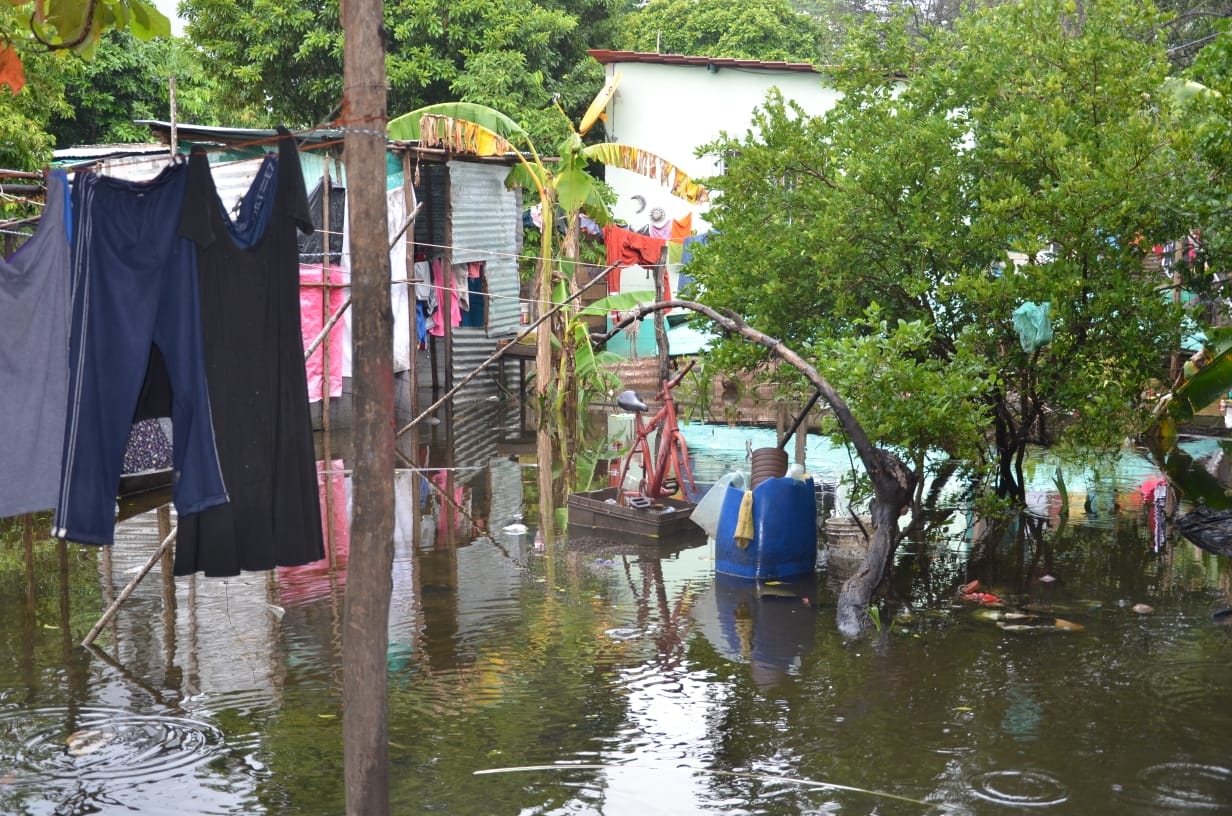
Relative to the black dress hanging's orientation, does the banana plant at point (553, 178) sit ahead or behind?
behind

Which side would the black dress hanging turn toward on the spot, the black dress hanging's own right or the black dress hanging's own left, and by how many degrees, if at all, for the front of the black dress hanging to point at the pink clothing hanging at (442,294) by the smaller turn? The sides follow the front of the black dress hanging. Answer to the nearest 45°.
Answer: approximately 180°

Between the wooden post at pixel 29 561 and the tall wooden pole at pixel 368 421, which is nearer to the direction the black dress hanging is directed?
the tall wooden pole

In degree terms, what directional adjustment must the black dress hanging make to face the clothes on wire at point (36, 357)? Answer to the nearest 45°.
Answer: approximately 135° to its right

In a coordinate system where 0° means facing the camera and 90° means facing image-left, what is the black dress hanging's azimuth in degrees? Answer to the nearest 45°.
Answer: approximately 0°

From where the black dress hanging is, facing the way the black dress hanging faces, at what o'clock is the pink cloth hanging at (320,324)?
The pink cloth hanging is roughly at 6 o'clock from the black dress hanging.

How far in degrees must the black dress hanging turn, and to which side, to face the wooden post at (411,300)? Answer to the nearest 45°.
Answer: approximately 180°

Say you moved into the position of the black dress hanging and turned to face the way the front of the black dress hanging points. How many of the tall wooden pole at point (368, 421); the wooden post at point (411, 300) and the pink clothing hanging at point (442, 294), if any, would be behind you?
2

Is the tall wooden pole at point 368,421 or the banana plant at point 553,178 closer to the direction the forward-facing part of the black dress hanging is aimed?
the tall wooden pole

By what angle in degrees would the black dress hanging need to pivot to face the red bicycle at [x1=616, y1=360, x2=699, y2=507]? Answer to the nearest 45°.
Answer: approximately 135° to its left

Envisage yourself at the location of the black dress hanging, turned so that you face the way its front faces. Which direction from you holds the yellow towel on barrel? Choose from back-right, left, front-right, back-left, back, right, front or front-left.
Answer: back-left

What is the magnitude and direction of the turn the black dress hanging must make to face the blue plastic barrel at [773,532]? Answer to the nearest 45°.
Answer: approximately 135° to its left
